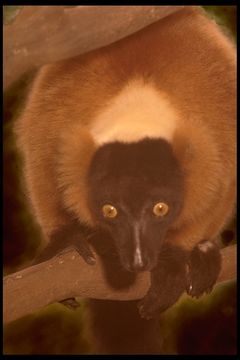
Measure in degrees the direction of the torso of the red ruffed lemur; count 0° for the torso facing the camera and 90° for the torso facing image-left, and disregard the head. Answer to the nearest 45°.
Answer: approximately 0°
